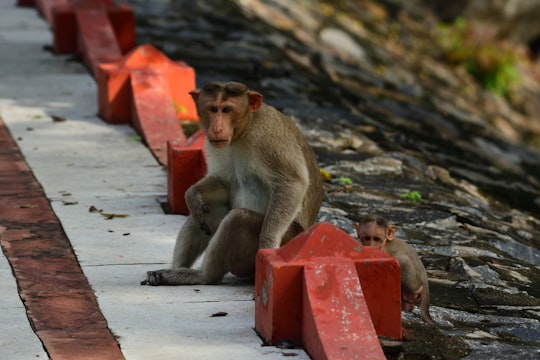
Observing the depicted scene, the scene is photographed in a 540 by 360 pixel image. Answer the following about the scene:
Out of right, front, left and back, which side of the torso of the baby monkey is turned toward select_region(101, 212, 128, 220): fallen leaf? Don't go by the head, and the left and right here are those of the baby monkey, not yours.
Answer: right

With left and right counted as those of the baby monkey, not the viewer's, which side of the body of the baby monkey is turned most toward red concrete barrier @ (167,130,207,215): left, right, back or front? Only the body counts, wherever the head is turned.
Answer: right

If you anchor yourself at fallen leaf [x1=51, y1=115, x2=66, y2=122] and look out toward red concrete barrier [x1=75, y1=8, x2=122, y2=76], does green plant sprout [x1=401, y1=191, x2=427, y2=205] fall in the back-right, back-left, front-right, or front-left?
back-right

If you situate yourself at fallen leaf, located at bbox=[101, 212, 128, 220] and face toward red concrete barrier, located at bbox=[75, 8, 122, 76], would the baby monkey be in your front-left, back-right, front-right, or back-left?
back-right

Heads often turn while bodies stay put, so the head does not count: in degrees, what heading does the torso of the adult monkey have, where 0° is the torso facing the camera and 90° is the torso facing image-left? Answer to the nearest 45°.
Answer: approximately 45°

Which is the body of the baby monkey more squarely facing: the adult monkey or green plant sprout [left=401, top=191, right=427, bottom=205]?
the adult monkey
